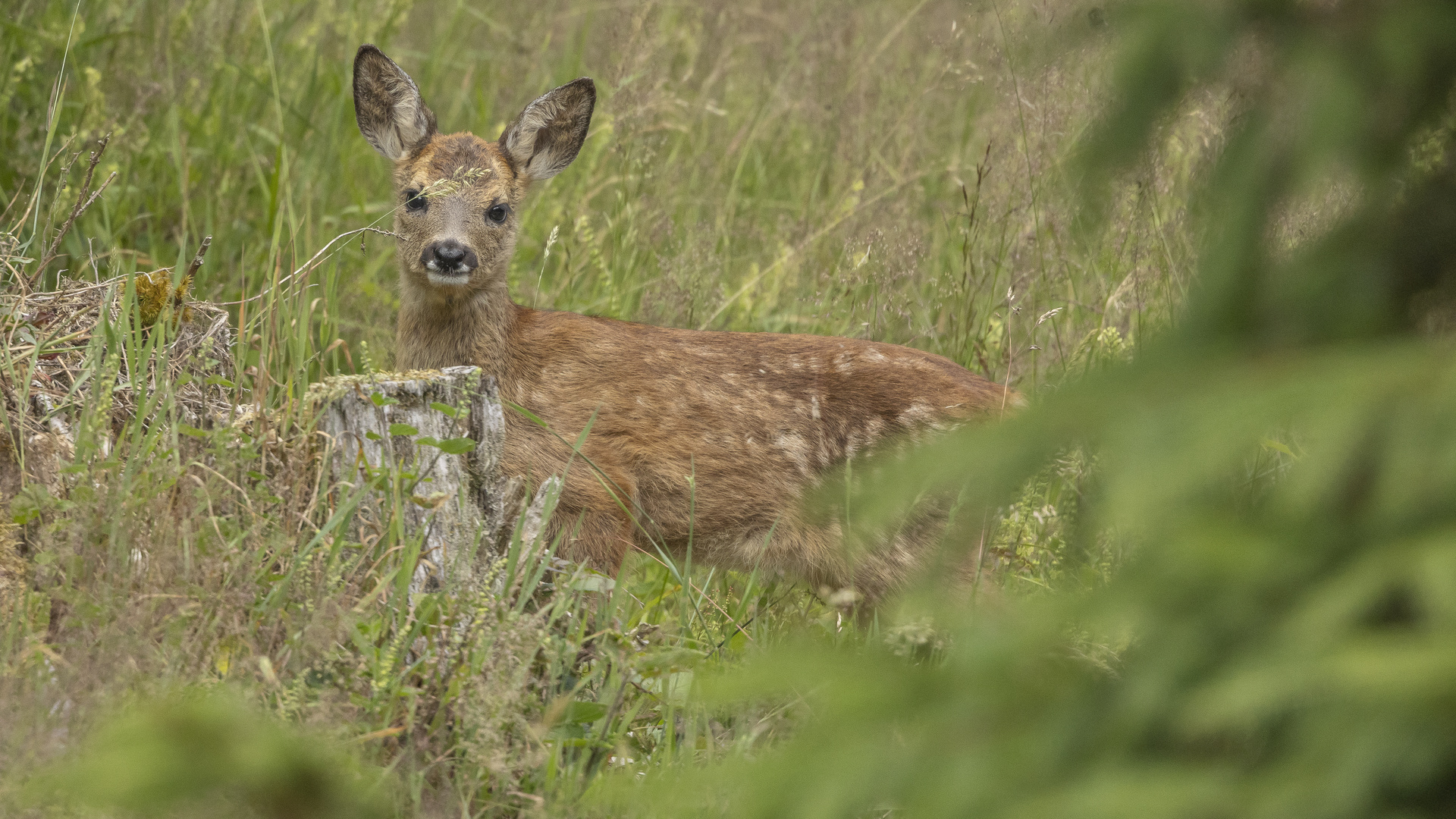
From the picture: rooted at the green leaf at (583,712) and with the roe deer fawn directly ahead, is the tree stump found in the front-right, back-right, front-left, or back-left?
front-left

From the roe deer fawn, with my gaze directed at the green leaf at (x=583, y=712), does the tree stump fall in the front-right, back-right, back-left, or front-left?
front-right

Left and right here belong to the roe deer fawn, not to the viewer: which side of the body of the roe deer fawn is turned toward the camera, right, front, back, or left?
left

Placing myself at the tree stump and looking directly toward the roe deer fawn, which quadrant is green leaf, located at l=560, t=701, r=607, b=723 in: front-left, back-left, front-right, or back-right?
back-right

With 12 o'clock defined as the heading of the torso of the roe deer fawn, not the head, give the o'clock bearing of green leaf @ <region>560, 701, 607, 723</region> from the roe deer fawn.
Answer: The green leaf is roughly at 9 o'clock from the roe deer fawn.

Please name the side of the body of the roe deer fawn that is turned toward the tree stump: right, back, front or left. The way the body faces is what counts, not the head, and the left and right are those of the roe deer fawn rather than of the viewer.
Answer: front
